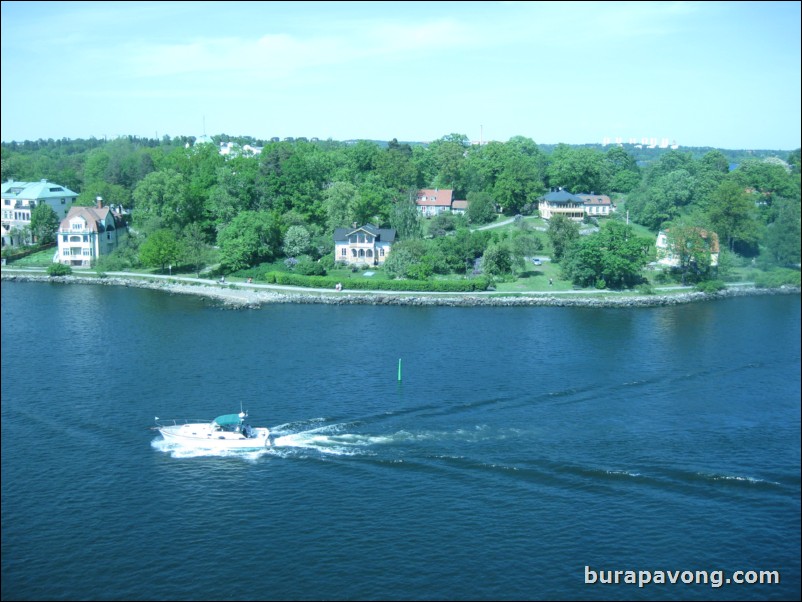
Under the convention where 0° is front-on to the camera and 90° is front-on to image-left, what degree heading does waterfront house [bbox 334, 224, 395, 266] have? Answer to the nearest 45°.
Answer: approximately 0°

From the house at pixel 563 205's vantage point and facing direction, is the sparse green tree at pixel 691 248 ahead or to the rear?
ahead

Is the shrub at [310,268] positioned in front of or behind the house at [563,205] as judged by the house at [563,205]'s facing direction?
in front

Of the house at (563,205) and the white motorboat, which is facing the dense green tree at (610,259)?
the house

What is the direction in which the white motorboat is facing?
to the viewer's left

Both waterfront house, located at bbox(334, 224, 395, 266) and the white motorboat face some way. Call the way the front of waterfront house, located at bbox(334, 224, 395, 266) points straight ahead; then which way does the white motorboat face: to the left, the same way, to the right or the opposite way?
to the right

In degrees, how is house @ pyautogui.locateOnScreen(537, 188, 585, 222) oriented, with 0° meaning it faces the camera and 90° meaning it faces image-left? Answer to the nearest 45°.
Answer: approximately 0°

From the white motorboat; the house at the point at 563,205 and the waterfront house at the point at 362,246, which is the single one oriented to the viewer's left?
the white motorboat

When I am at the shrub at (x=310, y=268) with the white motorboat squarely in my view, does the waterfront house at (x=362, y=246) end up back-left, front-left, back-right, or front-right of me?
back-left

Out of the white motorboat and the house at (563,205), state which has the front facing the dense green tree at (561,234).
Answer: the house

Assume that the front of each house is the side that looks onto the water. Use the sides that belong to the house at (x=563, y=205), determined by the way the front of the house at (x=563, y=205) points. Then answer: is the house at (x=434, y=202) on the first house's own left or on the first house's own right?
on the first house's own right

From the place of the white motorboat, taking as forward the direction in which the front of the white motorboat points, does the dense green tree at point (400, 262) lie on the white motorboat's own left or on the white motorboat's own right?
on the white motorboat's own right

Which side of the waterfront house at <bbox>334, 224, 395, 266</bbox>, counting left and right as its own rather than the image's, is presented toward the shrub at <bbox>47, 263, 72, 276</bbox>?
right
